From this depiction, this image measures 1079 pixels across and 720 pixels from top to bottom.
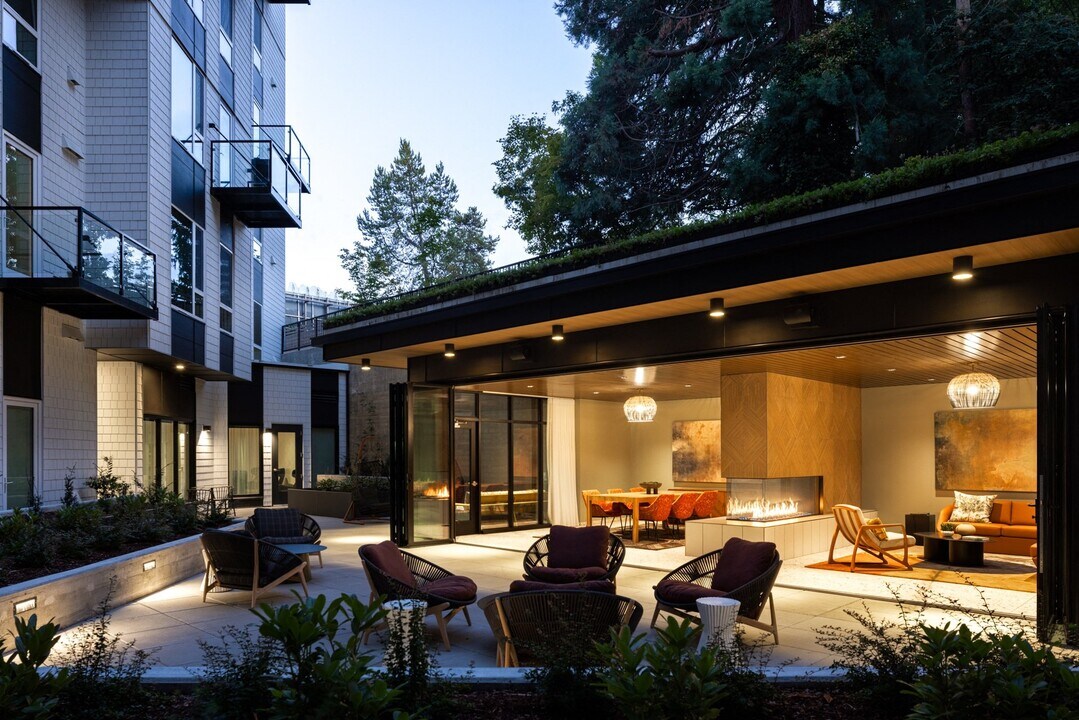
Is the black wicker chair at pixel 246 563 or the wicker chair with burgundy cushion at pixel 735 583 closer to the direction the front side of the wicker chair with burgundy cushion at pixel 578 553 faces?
the wicker chair with burgundy cushion

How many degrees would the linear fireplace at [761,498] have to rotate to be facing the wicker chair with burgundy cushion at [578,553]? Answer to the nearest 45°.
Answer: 0° — it already faces it

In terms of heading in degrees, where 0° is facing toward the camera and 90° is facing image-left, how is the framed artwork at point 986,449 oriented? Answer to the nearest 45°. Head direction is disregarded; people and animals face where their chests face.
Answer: approximately 0°

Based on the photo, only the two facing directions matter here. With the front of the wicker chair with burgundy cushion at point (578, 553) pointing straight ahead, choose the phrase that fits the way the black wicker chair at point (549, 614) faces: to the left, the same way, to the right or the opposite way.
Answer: the opposite way

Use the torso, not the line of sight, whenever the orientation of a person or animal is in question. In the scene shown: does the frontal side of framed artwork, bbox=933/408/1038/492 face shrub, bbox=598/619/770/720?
yes

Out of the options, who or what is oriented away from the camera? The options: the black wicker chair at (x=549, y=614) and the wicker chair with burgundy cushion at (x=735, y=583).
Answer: the black wicker chair

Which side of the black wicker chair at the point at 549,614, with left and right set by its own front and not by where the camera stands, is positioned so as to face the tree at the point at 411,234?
front

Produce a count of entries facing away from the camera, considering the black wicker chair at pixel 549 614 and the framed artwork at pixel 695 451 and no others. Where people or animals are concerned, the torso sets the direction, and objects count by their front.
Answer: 1

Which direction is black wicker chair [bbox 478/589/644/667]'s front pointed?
away from the camera

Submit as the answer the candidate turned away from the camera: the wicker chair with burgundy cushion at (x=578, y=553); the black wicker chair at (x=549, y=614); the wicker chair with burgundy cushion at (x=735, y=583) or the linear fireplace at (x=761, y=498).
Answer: the black wicker chair
